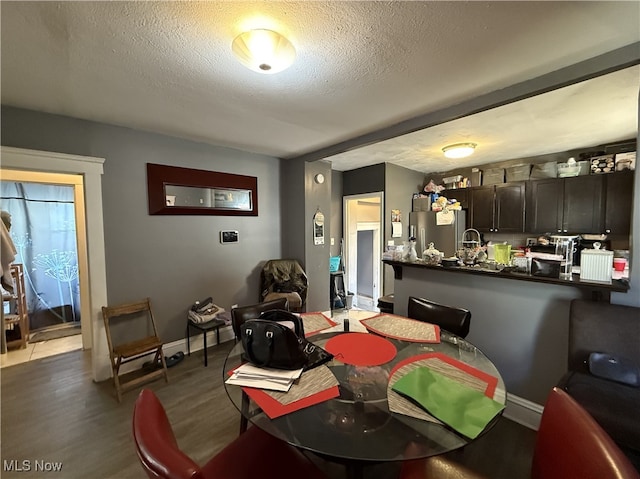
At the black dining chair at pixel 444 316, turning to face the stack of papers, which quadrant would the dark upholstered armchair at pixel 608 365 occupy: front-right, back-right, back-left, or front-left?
back-left

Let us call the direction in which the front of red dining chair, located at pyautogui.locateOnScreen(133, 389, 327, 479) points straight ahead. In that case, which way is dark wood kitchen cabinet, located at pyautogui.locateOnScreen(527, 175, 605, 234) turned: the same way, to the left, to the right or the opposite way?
the opposite way

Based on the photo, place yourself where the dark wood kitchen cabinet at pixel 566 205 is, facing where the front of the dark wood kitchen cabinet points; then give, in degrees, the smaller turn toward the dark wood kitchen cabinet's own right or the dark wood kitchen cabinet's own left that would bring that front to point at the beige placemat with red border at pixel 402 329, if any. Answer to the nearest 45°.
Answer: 0° — it already faces it

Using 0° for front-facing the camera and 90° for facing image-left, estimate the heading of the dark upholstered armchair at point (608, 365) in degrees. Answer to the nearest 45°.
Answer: approximately 45°

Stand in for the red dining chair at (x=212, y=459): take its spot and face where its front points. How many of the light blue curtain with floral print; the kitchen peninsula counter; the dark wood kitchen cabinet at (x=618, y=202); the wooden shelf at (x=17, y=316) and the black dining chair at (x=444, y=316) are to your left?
2

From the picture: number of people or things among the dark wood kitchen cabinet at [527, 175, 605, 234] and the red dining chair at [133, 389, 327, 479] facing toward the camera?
1

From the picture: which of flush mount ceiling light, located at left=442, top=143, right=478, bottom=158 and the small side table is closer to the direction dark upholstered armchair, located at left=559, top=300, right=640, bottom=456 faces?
the small side table

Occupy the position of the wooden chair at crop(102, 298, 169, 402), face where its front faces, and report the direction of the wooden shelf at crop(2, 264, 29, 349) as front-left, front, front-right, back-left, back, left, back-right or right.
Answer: back

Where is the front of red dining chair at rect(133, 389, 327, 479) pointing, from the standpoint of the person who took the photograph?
facing away from the viewer and to the right of the viewer

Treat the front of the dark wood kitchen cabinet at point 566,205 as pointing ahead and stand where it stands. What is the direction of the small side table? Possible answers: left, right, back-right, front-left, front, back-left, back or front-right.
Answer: front-right
